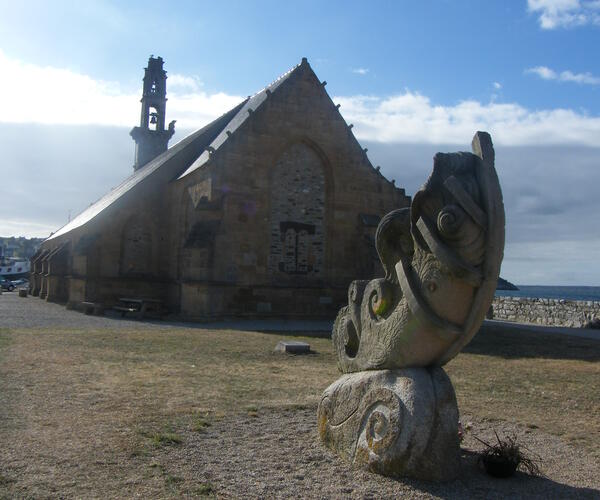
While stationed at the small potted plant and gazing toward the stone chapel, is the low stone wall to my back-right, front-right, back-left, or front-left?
front-right

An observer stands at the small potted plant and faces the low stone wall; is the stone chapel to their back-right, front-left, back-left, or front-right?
front-left
